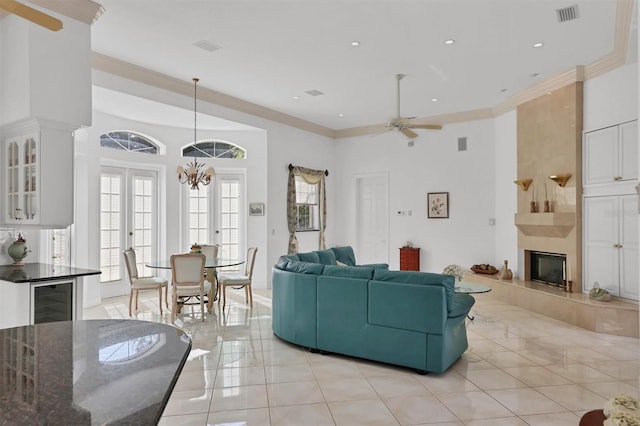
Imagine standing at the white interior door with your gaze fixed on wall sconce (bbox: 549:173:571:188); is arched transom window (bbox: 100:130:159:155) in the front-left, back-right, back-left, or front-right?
back-right

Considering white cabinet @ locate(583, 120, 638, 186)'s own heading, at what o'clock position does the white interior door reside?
The white interior door is roughly at 2 o'clock from the white cabinet.

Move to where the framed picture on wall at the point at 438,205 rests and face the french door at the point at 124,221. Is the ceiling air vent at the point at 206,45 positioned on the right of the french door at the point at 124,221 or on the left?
left

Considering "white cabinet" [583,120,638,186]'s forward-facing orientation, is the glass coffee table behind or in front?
in front

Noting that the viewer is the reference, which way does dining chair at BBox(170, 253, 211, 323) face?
facing away from the viewer

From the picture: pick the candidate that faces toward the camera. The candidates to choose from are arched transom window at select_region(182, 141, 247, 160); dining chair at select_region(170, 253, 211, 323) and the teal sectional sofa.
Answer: the arched transom window

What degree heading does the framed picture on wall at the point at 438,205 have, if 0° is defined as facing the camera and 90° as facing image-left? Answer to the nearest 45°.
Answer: approximately 0°

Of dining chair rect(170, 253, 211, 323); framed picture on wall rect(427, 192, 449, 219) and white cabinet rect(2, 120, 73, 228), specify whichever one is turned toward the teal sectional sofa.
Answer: the framed picture on wall

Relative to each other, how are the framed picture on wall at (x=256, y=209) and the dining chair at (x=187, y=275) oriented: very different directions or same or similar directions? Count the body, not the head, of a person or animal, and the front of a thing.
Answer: very different directions

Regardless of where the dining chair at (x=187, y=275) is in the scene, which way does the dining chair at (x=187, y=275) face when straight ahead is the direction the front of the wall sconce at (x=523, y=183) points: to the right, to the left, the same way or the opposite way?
to the right

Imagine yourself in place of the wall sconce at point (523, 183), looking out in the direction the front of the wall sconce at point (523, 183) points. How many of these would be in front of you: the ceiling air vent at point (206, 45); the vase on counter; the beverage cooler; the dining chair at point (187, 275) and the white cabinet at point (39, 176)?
5

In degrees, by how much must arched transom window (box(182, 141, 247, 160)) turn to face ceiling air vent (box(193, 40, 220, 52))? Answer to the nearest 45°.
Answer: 0° — it already faces it

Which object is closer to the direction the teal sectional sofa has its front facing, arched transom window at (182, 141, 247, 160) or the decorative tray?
the decorative tray

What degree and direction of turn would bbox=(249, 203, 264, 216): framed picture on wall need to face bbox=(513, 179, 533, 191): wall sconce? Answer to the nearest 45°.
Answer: approximately 45° to its left

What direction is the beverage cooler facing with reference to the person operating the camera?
facing the viewer and to the right of the viewer
